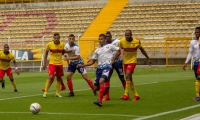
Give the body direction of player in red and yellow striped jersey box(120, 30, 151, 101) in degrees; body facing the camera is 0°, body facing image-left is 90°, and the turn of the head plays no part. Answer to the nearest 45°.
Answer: approximately 0°

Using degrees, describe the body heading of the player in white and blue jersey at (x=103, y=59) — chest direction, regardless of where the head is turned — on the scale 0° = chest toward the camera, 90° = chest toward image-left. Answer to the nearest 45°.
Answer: approximately 45°

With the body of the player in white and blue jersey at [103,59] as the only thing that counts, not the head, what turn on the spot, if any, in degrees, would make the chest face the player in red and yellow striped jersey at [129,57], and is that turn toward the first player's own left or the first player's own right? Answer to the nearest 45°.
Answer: approximately 180°

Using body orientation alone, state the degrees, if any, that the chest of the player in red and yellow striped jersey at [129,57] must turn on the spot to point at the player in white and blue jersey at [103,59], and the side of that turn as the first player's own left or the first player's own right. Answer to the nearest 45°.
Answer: approximately 45° to the first player's own right
